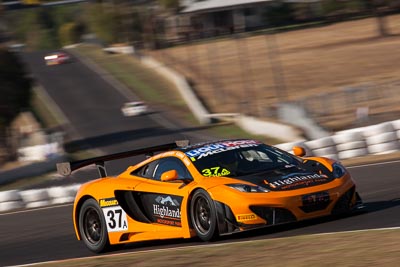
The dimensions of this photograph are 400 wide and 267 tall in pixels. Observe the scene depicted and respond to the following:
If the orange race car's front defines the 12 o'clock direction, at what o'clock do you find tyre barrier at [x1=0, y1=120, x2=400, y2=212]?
The tyre barrier is roughly at 8 o'clock from the orange race car.

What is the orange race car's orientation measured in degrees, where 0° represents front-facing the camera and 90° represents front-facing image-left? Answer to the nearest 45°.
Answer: approximately 315°

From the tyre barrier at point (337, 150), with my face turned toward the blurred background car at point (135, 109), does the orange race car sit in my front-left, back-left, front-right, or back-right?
back-left

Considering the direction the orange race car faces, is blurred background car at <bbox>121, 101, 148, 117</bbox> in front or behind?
behind
